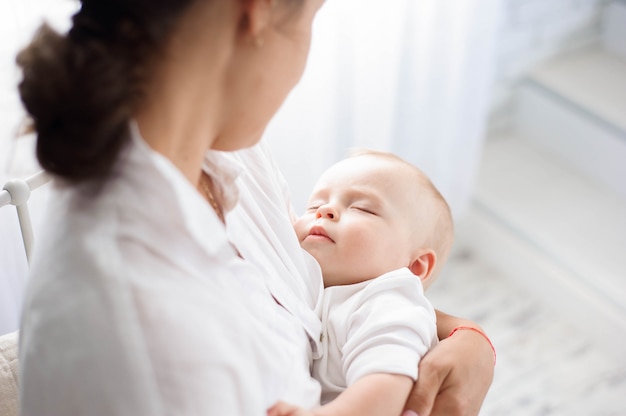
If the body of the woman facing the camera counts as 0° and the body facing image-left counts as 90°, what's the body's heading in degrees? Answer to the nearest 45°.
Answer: approximately 270°

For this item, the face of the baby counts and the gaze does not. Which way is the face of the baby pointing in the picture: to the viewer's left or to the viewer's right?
to the viewer's left

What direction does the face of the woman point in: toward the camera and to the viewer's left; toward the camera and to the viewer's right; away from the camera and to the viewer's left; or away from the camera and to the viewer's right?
away from the camera and to the viewer's right
